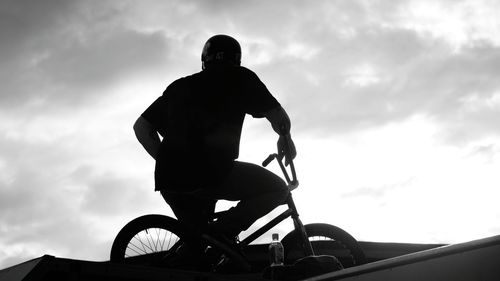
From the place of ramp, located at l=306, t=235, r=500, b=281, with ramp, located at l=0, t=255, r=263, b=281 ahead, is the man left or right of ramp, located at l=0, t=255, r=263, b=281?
right

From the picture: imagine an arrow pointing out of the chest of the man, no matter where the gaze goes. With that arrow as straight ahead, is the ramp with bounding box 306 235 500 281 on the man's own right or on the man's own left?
on the man's own right

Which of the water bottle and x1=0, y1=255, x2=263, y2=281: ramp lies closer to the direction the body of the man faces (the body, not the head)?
the water bottle

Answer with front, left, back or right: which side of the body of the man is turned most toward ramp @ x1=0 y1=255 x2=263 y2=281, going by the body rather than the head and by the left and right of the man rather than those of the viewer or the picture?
back

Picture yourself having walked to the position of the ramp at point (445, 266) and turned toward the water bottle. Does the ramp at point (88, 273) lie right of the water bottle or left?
left

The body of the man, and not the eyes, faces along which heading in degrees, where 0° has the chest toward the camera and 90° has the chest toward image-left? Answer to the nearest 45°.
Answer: approximately 225°

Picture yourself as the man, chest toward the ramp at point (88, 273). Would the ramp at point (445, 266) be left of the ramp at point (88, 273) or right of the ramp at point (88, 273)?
left
